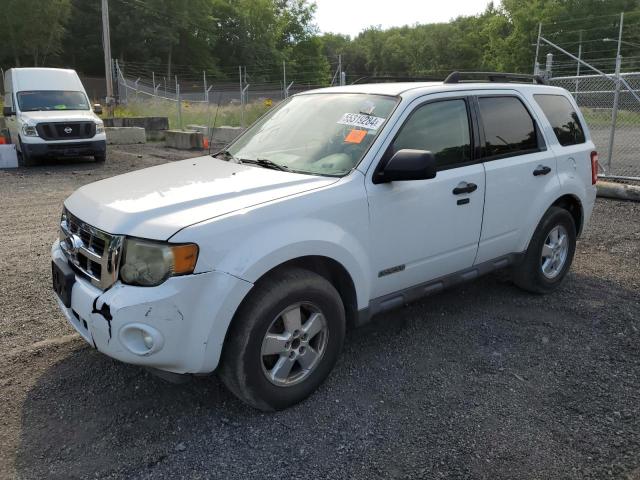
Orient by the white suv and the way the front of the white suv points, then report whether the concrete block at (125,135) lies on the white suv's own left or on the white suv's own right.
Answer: on the white suv's own right

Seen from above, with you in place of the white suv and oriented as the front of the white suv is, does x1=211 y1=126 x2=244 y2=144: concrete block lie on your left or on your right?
on your right

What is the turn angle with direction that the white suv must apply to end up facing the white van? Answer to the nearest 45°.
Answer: approximately 90° to its right

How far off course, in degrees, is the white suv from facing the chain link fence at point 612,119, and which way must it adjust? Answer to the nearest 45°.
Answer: approximately 180°

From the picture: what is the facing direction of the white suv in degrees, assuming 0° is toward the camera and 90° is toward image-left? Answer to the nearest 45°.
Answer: approximately 45°

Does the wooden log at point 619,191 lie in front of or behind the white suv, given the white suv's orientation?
behind
